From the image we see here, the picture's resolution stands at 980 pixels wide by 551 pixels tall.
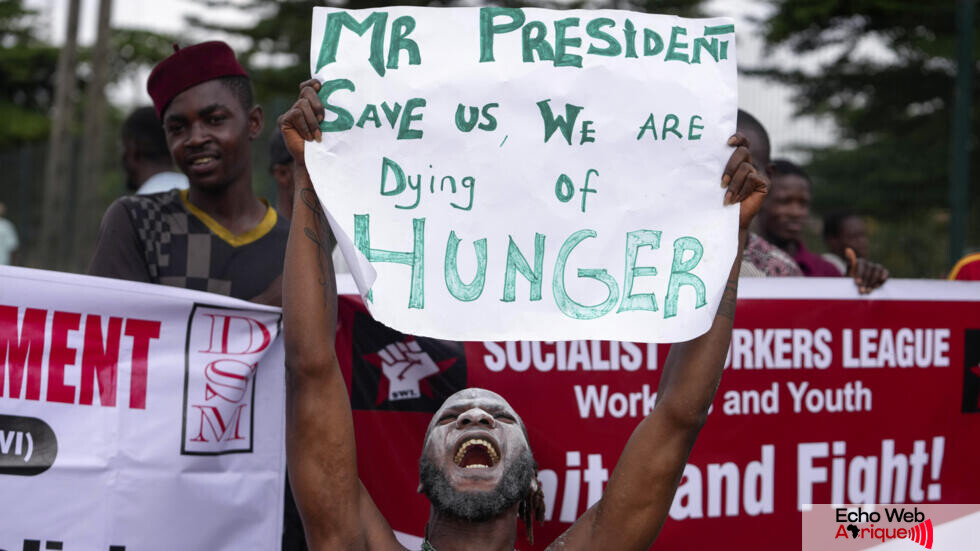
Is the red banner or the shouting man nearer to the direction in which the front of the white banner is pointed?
the shouting man

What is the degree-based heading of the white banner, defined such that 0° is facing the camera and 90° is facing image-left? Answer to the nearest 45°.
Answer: approximately 0°

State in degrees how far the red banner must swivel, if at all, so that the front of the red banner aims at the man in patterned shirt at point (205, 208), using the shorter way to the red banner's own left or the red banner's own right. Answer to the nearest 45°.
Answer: approximately 90° to the red banner's own right

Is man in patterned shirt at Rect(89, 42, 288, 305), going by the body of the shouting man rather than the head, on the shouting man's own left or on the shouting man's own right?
on the shouting man's own right

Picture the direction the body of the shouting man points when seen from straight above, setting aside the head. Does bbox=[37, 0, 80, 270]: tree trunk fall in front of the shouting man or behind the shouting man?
behind

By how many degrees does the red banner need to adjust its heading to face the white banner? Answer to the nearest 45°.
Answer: approximately 90° to its right

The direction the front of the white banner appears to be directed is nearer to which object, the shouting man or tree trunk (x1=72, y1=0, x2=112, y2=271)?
the shouting man

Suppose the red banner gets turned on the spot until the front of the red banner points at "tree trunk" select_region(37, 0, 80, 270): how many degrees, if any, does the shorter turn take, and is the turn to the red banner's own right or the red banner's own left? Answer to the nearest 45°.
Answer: approximately 135° to the red banner's own right

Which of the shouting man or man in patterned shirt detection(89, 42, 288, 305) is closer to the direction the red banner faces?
the shouting man

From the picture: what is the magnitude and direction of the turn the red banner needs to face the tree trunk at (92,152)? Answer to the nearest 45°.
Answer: approximately 135° to its right

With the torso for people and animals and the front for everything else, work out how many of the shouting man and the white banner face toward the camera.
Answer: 2

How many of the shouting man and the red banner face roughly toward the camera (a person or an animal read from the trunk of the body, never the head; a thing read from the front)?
2
